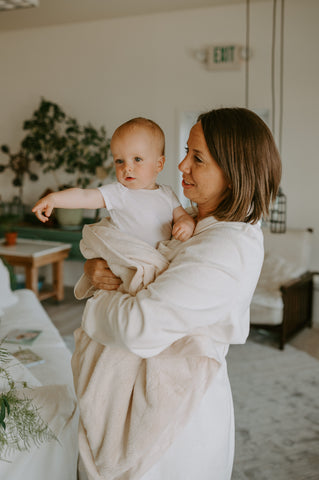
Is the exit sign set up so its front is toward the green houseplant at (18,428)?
yes

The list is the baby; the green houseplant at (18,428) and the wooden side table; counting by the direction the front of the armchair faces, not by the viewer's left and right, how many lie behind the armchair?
0

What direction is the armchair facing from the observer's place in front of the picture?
facing the viewer and to the left of the viewer

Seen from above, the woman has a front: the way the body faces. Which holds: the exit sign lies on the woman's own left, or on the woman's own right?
on the woman's own right

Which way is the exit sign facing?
toward the camera

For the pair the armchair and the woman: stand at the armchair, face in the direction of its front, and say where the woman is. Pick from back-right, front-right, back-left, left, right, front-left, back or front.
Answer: front-left

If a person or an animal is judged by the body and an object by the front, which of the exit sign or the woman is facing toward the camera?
the exit sign

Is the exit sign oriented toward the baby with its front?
yes

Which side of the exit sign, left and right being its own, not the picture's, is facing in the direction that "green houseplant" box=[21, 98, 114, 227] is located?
right

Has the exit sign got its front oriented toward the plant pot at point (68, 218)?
no

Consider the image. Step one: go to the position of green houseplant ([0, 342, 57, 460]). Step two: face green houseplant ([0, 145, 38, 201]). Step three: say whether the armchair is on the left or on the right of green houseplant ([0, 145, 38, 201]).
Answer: right

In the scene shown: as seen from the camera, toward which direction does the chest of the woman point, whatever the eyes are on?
to the viewer's left

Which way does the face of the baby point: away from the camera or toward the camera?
toward the camera

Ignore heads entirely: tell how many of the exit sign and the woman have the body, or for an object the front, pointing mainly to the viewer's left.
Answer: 1
